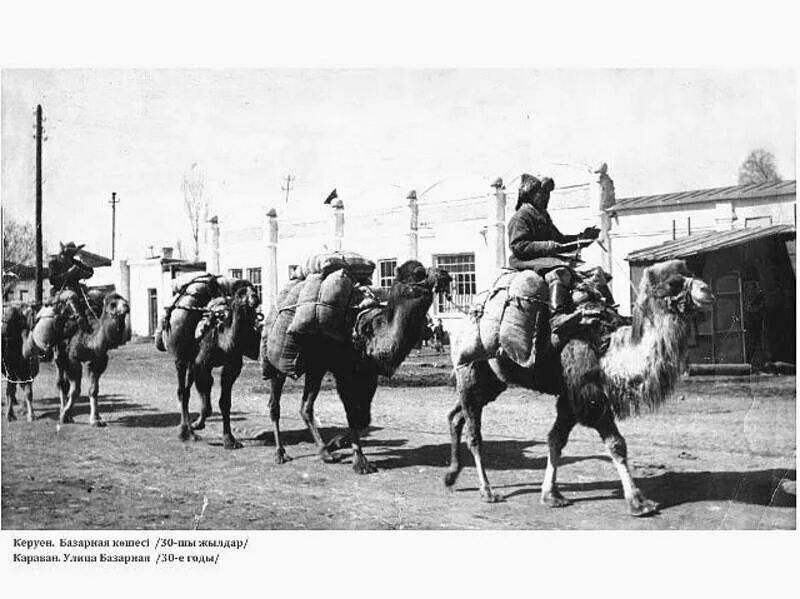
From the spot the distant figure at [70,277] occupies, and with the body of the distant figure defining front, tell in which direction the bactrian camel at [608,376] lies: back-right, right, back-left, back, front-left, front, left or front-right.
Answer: front

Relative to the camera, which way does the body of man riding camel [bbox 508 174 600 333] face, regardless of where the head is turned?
to the viewer's right

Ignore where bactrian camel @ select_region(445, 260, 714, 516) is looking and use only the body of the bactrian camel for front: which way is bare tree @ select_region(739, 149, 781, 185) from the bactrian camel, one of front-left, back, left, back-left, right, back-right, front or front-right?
front-left

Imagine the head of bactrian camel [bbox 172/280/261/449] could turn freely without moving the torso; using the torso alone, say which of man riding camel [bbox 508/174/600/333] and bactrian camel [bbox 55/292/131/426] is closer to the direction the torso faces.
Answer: the man riding camel

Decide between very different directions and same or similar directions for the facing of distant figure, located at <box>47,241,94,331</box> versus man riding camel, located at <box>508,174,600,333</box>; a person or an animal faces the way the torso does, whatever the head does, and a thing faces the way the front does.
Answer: same or similar directions

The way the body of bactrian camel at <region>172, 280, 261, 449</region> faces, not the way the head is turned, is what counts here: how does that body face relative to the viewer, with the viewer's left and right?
facing the viewer and to the right of the viewer

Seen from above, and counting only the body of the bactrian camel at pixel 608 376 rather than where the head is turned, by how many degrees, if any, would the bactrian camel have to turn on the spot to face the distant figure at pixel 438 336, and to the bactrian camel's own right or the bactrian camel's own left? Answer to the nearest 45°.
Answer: approximately 135° to the bactrian camel's own left

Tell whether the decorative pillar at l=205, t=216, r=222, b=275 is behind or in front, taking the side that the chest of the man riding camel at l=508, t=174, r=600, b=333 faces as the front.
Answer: behind

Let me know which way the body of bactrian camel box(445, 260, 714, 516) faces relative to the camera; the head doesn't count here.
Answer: to the viewer's right

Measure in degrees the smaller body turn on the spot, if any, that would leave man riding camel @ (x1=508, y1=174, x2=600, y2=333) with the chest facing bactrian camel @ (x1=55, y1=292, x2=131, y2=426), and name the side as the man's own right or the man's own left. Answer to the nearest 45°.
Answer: approximately 180°

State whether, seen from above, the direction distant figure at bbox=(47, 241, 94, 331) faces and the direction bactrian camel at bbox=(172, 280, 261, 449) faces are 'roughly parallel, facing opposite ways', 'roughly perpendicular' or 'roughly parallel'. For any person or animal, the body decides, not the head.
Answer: roughly parallel

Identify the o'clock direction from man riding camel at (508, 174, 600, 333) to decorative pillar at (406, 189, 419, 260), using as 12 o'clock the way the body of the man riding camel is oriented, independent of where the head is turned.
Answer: The decorative pillar is roughly at 8 o'clock from the man riding camel.

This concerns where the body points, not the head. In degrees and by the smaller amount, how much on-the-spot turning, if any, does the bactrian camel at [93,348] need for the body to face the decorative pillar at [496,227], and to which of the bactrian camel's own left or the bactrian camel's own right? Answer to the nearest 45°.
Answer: approximately 90° to the bactrian camel's own left

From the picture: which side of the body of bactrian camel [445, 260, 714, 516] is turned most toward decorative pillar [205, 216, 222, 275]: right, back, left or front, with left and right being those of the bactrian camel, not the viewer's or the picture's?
back

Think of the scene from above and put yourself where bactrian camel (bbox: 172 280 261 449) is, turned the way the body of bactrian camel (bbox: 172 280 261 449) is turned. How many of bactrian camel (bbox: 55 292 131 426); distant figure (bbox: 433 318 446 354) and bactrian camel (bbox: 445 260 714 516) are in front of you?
1
